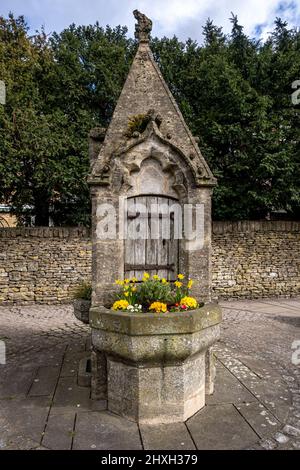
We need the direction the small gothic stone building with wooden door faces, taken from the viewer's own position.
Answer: facing the viewer

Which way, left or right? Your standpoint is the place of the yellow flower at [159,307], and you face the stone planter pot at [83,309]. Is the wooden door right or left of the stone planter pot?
right

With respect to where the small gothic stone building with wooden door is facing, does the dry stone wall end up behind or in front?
behind

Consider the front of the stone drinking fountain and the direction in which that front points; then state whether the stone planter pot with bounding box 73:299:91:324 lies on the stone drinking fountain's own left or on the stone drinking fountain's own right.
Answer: on the stone drinking fountain's own right

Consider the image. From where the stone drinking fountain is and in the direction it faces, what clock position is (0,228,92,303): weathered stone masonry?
The weathered stone masonry is roughly at 5 o'clock from the stone drinking fountain.
